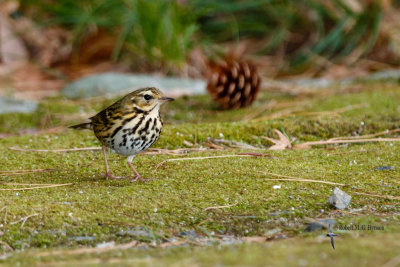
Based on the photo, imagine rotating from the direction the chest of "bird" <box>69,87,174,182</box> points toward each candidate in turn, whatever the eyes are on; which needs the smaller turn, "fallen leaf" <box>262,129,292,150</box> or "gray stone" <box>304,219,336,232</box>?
the gray stone

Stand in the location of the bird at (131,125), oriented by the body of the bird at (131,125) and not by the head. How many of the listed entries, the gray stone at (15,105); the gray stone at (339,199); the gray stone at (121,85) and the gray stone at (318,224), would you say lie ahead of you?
2

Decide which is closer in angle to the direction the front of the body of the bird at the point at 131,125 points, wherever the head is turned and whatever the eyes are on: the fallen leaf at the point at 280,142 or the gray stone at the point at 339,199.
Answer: the gray stone

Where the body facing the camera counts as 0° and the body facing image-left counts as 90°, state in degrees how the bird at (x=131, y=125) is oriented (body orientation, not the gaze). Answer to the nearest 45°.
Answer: approximately 315°

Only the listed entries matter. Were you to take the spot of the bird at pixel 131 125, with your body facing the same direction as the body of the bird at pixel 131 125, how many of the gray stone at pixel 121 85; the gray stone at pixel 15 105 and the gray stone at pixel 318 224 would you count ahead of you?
1

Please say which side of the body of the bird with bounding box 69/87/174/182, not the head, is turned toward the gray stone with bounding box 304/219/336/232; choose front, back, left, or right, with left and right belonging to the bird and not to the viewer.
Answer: front

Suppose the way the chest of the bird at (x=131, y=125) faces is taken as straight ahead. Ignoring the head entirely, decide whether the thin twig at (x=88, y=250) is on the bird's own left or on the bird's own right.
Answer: on the bird's own right

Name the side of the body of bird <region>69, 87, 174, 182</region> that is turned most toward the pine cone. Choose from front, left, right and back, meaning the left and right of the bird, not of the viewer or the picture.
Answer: left

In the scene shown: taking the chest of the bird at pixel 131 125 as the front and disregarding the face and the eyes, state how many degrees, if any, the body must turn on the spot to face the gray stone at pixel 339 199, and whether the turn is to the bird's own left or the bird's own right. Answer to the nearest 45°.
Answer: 0° — it already faces it

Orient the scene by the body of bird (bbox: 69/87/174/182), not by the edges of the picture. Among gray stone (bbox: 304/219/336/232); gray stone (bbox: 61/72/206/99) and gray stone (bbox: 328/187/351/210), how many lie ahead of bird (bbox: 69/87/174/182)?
2

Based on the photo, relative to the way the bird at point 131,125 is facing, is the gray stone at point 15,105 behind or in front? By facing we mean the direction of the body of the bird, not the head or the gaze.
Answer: behind

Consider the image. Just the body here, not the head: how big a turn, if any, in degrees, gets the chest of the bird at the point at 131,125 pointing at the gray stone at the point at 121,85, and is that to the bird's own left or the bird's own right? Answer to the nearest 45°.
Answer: approximately 135° to the bird's own left
